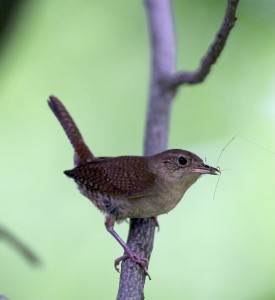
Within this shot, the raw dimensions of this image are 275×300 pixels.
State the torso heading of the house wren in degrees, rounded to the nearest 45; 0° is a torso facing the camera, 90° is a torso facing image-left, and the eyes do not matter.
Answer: approximately 270°
